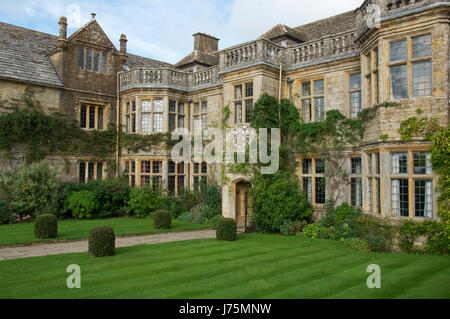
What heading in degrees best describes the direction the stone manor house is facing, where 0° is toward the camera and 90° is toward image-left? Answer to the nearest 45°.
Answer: approximately 45°

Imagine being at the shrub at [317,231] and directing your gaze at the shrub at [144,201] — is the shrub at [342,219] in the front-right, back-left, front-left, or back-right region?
back-right

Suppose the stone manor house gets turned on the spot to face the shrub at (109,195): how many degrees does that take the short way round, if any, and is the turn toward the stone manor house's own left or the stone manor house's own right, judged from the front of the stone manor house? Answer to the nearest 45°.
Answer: approximately 45° to the stone manor house's own right
